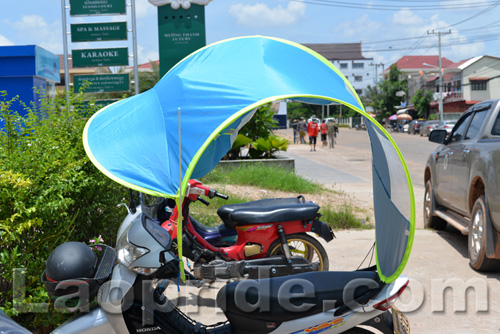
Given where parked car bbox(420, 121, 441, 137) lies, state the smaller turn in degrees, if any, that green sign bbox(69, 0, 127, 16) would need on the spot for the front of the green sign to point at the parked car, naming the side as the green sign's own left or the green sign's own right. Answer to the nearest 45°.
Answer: approximately 135° to the green sign's own left

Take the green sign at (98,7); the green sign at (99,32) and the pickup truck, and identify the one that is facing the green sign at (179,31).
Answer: the pickup truck

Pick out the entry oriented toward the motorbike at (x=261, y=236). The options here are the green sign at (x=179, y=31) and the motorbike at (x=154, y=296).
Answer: the green sign

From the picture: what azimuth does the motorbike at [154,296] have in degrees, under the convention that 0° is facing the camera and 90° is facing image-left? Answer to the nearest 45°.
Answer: approximately 90°

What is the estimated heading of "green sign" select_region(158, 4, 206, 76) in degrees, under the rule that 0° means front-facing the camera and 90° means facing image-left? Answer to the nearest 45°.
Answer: approximately 0°

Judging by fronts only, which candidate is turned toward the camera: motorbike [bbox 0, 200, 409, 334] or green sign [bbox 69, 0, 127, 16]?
the green sign

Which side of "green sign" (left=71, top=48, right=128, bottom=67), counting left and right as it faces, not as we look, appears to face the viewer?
front

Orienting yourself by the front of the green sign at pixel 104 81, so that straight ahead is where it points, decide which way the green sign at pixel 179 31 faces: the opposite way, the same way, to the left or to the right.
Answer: the same way

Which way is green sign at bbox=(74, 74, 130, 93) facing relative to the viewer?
toward the camera

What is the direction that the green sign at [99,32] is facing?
toward the camera

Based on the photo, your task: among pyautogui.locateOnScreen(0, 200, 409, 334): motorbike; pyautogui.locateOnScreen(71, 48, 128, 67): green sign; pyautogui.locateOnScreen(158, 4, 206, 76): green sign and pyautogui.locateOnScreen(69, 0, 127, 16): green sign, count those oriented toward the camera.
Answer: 3

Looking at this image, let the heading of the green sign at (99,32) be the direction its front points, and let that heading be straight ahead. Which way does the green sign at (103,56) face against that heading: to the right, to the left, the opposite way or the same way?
the same way

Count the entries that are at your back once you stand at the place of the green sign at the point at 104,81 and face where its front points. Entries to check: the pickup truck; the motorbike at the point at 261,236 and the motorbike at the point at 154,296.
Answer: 0

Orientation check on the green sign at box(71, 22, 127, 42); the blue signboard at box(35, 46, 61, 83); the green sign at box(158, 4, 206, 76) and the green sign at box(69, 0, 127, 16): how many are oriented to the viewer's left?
0

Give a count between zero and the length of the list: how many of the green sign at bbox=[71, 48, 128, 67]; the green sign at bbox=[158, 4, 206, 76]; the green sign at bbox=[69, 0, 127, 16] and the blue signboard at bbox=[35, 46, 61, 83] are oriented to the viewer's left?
0

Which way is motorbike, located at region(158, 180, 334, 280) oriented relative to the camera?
to the viewer's left
